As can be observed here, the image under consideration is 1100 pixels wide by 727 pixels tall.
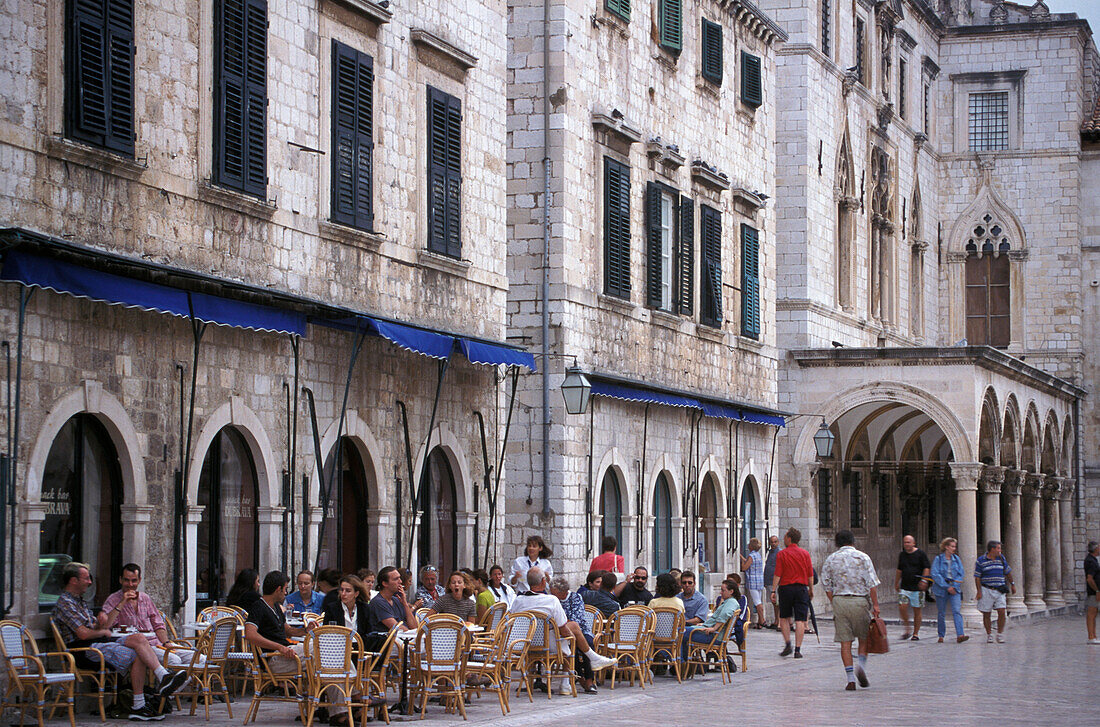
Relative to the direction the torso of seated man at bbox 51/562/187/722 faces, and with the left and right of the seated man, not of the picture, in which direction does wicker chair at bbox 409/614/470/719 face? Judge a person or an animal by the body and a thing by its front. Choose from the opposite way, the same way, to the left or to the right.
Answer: to the left

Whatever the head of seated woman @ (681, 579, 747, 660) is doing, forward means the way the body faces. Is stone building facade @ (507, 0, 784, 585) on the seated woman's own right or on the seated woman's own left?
on the seated woman's own right

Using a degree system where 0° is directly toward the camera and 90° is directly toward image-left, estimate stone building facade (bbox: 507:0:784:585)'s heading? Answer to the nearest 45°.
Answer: approximately 315°

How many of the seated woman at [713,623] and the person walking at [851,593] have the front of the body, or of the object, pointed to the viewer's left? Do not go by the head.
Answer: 1

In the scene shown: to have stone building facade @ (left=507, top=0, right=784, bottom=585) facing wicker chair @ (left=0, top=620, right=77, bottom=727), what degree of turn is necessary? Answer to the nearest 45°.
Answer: approximately 45° to its right

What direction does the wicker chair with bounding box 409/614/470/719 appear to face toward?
away from the camera

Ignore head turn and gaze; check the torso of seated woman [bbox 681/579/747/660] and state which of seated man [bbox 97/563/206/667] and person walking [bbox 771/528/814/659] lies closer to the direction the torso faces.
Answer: the seated man

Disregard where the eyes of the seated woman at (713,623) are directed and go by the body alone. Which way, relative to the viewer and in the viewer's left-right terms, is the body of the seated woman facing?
facing to the left of the viewer

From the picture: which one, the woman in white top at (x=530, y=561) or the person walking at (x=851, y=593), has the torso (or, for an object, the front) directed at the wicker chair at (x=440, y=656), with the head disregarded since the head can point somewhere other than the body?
the woman in white top

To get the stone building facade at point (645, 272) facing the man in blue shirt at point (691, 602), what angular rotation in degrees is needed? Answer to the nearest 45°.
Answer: approximately 45° to its right

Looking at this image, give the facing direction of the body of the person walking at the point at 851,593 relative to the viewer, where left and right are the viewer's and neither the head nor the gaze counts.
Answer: facing away from the viewer
